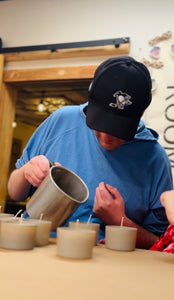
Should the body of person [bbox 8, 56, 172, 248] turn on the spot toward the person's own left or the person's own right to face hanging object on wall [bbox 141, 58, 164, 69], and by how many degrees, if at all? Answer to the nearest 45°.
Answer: approximately 180°

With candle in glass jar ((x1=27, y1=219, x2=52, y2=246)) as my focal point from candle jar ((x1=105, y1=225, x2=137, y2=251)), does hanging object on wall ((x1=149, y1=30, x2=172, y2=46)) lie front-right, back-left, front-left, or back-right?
back-right

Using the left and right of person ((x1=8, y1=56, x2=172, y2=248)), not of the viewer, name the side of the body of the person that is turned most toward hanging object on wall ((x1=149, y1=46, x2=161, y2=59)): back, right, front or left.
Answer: back

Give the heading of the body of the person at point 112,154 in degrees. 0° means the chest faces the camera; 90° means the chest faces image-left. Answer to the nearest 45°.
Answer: approximately 0°
